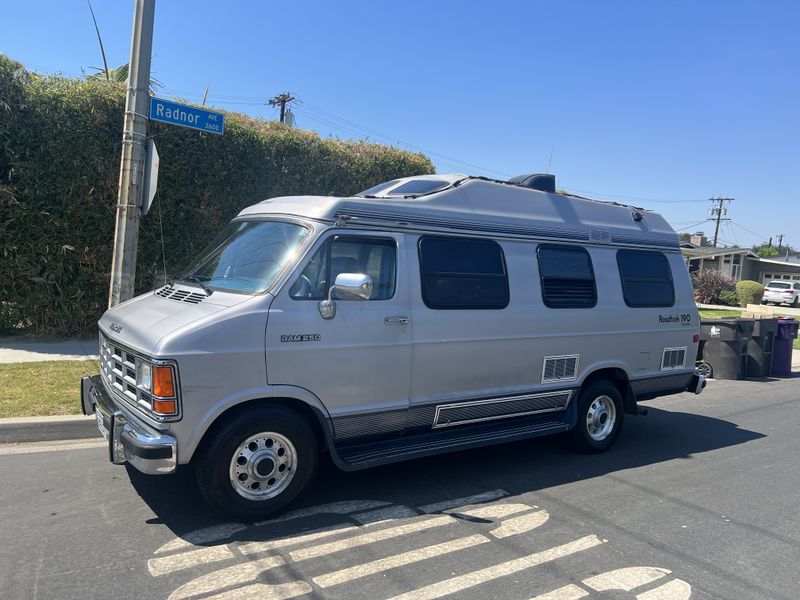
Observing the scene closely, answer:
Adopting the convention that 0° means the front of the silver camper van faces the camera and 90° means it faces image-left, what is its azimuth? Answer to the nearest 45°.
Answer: approximately 45°

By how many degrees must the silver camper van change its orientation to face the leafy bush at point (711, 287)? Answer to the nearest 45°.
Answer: approximately 180°

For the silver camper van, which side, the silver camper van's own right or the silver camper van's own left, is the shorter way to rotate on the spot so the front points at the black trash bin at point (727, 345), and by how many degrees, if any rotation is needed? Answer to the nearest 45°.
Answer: approximately 180°

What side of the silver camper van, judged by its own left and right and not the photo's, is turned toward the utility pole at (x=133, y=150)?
right

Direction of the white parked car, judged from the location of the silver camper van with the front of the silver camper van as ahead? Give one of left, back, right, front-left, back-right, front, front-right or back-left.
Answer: back

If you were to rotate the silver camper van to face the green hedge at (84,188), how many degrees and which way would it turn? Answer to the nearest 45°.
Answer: approximately 90° to its right

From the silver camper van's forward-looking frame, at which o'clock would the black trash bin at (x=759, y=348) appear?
The black trash bin is roughly at 6 o'clock from the silver camper van.

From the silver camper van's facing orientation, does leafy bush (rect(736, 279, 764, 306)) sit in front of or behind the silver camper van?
behind

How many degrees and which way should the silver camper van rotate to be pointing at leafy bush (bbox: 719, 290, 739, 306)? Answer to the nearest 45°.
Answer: approximately 180°

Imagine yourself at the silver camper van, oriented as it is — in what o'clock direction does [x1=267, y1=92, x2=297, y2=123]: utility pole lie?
The utility pole is roughly at 4 o'clock from the silver camper van.

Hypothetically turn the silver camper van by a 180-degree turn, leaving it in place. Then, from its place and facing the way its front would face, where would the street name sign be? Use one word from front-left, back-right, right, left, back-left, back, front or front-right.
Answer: left
